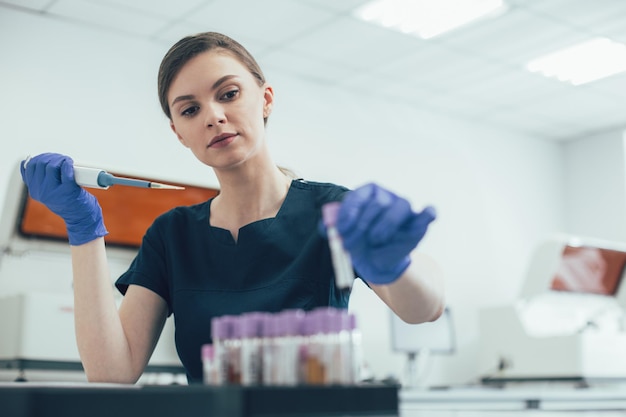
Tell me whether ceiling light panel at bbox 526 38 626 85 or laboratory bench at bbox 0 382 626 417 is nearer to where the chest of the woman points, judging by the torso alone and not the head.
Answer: the laboratory bench

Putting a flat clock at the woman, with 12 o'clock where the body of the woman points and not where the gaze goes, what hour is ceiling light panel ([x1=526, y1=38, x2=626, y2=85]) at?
The ceiling light panel is roughly at 7 o'clock from the woman.

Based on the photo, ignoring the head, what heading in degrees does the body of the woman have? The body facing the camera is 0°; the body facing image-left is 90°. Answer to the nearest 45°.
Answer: approximately 0°

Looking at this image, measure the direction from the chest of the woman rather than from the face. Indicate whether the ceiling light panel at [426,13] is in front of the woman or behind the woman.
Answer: behind

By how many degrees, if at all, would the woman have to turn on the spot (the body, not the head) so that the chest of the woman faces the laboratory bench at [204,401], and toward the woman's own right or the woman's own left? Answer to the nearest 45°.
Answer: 0° — they already face it
